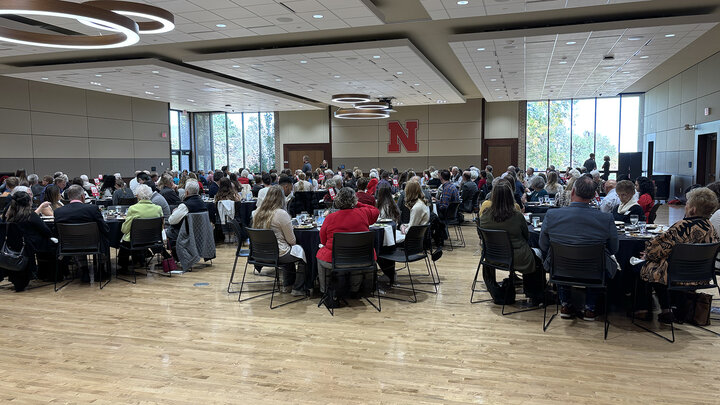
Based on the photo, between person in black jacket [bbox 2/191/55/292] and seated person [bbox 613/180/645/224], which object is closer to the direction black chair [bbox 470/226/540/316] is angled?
the seated person

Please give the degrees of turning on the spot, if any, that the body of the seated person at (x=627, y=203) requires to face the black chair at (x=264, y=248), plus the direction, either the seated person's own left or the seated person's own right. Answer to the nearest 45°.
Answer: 0° — they already face it

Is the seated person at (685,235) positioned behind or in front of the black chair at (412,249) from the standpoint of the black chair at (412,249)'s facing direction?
behind

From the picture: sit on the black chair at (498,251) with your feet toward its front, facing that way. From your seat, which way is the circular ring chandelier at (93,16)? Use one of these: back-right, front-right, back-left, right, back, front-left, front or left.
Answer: back-left

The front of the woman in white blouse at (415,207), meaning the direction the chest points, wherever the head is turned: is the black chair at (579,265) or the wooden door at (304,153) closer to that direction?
the wooden door

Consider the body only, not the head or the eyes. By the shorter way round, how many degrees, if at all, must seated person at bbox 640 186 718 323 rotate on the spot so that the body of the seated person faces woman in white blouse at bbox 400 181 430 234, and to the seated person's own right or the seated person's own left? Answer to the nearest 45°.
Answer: approximately 45° to the seated person's own left

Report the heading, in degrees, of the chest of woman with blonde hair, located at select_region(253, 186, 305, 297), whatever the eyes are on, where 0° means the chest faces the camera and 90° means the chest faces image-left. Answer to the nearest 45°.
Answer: approximately 225°

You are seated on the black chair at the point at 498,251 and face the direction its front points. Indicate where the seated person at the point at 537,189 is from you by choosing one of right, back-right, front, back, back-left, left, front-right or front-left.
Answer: front-left

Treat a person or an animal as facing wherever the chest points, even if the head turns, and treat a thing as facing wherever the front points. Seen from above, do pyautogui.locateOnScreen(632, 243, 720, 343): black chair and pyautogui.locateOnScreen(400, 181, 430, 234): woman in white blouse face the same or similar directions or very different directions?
same or similar directions

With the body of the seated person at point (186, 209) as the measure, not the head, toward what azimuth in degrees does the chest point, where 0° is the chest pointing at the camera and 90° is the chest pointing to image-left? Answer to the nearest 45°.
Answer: approximately 135°

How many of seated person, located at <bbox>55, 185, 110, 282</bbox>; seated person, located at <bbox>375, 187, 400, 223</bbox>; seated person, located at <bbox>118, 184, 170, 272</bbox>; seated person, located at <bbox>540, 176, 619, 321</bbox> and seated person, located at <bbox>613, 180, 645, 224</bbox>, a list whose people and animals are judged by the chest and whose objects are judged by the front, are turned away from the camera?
4

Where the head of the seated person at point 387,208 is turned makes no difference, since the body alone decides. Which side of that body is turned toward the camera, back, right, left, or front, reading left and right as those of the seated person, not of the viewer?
back

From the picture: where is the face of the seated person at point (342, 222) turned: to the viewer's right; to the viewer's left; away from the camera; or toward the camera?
away from the camera

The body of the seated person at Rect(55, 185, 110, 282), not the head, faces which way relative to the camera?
away from the camera

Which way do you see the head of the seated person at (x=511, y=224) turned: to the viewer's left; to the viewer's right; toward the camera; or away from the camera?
away from the camera

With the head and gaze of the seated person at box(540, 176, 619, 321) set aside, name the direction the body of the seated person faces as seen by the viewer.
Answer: away from the camera

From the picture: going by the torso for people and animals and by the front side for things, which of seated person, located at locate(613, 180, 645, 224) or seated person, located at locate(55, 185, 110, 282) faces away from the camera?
seated person, located at locate(55, 185, 110, 282)

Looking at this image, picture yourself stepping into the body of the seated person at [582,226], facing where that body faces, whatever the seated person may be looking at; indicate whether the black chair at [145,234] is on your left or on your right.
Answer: on your left

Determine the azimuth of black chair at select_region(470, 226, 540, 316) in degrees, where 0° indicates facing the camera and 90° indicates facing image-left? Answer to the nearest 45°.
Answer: approximately 225°
